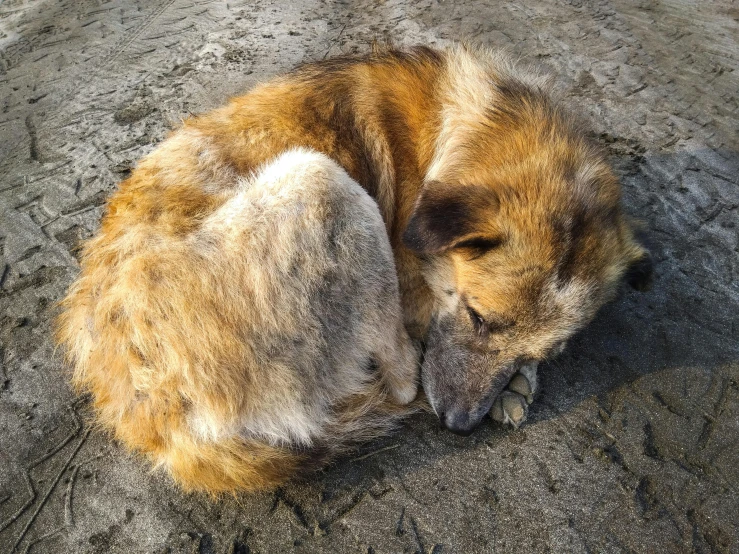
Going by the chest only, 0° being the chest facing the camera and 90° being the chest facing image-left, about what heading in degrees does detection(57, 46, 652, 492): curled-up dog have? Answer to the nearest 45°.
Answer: approximately 270°
